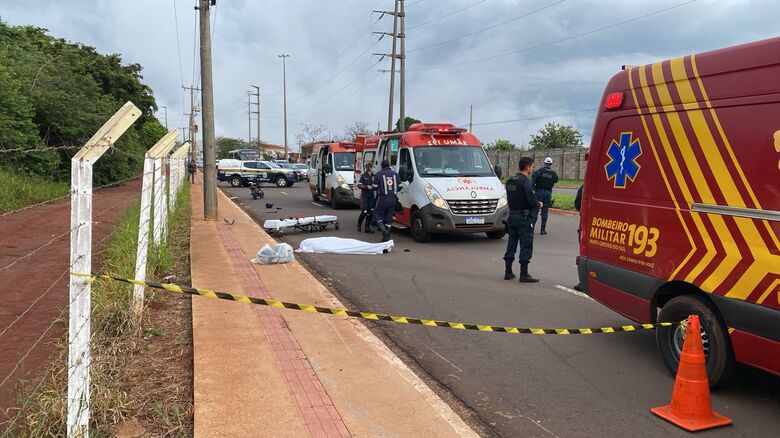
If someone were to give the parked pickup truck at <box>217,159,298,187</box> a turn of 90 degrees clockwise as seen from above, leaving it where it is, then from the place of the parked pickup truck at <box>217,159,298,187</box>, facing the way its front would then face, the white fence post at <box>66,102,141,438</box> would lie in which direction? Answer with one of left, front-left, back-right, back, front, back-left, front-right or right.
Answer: front

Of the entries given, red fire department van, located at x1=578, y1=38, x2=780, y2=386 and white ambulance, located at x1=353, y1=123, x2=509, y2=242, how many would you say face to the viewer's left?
0

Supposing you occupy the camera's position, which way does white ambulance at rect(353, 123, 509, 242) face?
facing the viewer and to the right of the viewer

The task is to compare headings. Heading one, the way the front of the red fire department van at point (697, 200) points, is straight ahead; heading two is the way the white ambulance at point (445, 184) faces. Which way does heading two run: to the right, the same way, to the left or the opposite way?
the same way

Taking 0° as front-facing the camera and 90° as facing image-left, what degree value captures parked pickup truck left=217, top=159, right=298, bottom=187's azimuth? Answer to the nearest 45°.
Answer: approximately 270°

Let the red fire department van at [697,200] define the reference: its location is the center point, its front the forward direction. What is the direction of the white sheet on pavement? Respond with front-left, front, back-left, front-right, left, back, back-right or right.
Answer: back

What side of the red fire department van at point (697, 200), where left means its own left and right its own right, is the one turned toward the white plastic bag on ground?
back

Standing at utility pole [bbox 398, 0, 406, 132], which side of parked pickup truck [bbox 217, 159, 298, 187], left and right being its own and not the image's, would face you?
front

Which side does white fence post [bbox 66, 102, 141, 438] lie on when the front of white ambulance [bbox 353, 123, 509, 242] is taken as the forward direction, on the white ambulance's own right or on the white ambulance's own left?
on the white ambulance's own right

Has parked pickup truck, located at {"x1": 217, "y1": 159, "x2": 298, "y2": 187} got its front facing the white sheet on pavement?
no

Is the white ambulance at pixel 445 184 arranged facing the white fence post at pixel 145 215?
no

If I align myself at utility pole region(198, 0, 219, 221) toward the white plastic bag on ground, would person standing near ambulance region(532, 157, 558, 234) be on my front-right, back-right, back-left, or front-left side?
front-left

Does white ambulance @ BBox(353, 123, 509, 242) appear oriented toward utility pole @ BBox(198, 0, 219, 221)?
no

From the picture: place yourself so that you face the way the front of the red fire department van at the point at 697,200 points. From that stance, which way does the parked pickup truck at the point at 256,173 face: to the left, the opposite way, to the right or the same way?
to the left

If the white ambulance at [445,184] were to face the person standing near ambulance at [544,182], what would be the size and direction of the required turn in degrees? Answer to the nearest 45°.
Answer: approximately 45° to its left
